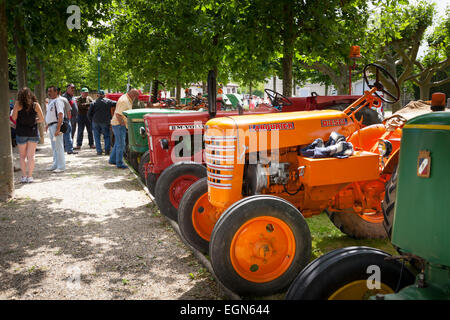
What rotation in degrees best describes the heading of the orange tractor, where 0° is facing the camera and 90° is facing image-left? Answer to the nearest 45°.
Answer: approximately 45°

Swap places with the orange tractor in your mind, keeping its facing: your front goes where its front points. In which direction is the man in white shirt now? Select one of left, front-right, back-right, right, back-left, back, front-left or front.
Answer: right

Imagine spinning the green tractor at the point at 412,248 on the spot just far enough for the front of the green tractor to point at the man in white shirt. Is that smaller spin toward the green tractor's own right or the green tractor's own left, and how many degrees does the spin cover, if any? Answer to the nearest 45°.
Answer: approximately 90° to the green tractor's own right

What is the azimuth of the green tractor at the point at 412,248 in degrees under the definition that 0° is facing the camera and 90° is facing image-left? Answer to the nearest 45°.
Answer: approximately 45°

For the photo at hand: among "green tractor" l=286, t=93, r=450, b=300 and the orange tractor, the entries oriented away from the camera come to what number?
0
